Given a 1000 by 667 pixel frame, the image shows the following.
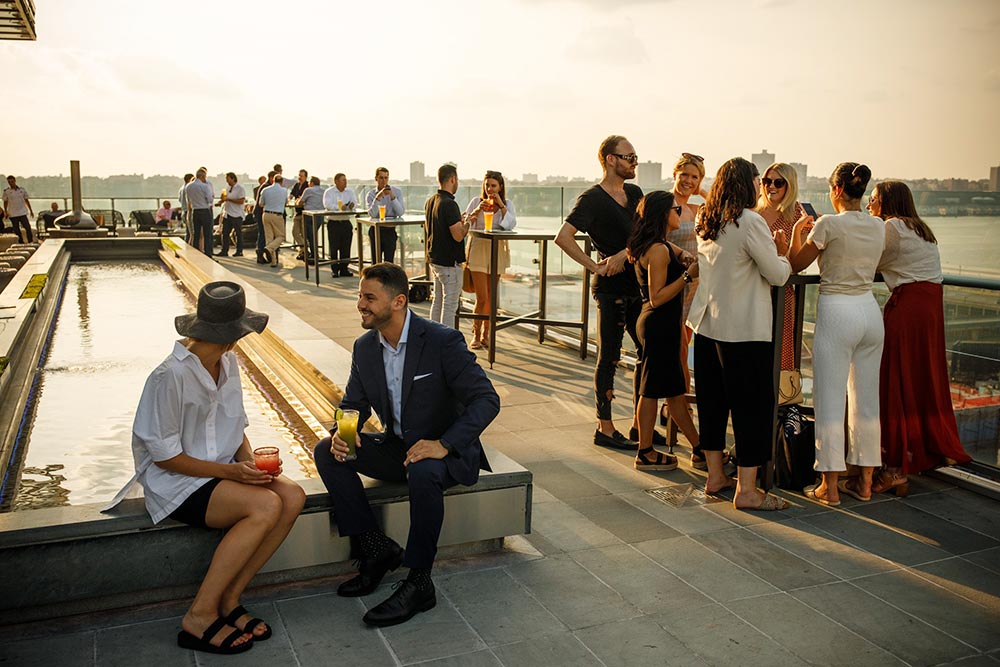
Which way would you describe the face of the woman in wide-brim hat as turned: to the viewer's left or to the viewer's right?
to the viewer's right

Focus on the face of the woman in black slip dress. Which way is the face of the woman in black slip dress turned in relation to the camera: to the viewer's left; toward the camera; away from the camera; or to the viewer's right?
to the viewer's right

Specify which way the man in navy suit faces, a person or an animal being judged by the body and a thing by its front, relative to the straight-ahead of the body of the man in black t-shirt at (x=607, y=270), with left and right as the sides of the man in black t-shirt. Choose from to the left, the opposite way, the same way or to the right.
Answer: to the right

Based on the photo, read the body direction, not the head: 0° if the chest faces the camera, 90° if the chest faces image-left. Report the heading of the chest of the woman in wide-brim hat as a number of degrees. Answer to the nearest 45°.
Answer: approximately 315°

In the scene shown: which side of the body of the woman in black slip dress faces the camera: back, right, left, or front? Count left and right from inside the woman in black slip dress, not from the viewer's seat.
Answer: right

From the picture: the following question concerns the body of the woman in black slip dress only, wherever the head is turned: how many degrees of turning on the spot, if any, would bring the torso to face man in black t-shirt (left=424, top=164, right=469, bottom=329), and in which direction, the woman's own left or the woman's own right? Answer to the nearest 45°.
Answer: approximately 135° to the woman's own left
